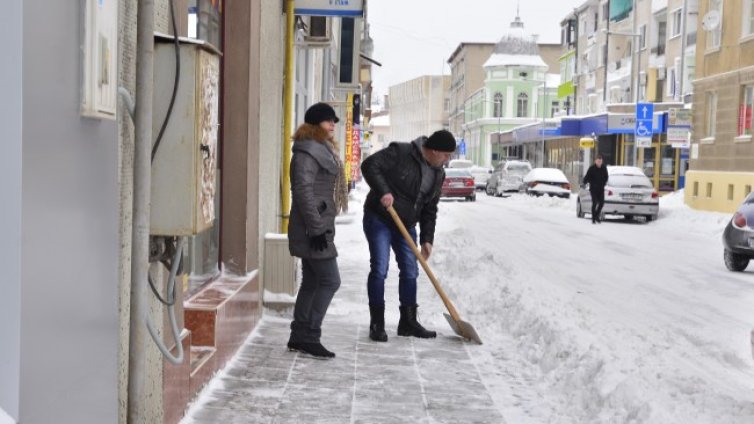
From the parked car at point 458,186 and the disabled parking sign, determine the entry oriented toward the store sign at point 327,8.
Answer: the disabled parking sign

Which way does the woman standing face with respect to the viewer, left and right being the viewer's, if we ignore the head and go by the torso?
facing to the right of the viewer

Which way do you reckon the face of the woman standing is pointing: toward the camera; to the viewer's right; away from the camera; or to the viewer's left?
to the viewer's right

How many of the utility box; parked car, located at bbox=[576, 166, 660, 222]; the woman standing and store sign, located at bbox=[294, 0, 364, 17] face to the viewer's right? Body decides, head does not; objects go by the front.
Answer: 2

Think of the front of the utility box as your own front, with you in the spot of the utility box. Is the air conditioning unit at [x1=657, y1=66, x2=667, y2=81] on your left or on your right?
on your left

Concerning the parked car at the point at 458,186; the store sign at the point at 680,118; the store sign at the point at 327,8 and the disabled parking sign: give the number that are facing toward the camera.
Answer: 3

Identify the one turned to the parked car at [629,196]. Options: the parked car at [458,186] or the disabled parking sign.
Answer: the disabled parking sign

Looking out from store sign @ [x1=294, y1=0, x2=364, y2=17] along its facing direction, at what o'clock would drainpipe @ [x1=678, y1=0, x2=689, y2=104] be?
The drainpipe is roughly at 7 o'clock from the store sign.

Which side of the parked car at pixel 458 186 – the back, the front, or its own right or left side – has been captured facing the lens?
back

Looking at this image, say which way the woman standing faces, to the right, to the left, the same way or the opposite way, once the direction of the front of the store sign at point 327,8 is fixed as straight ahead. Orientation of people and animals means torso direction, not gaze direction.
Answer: to the left
